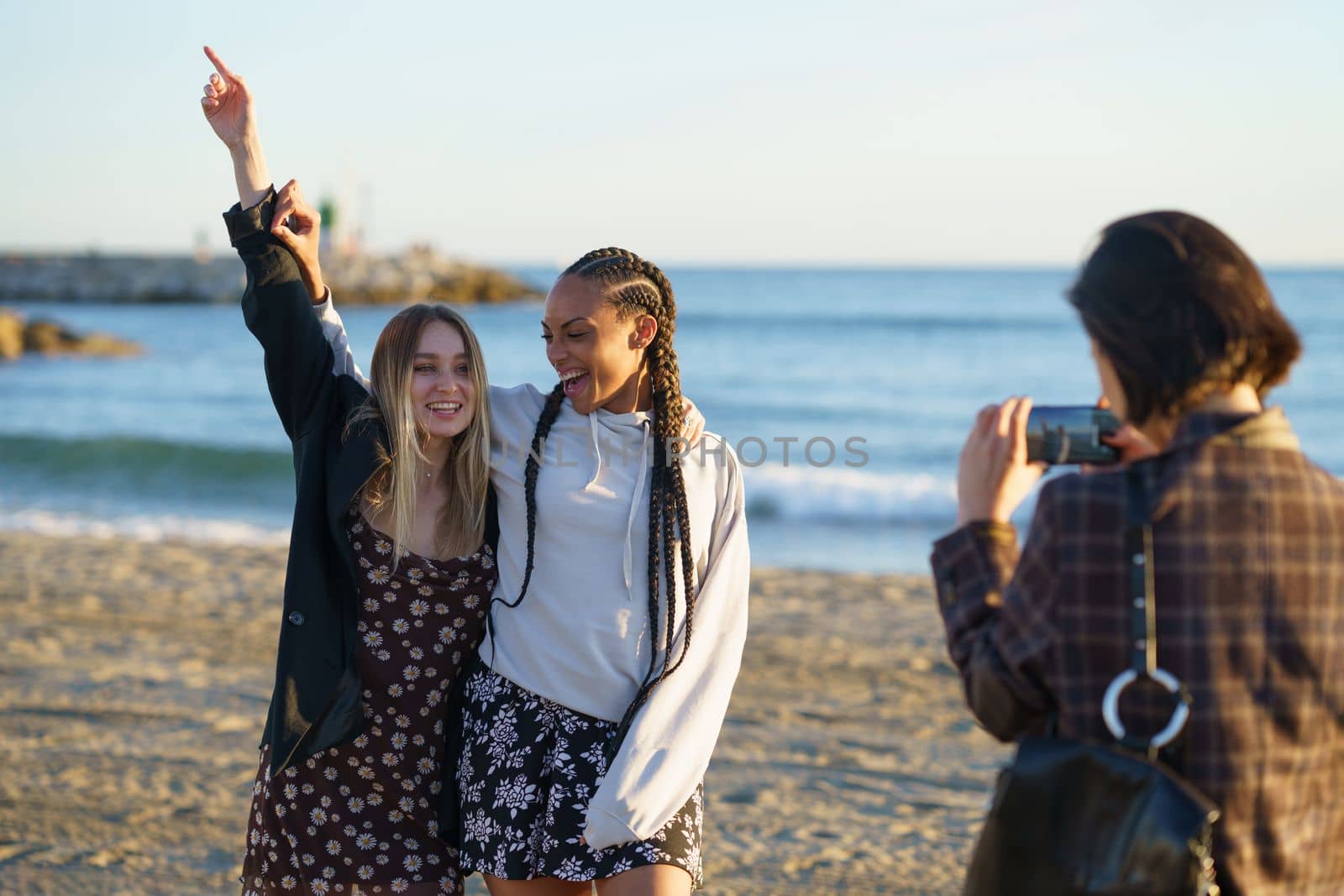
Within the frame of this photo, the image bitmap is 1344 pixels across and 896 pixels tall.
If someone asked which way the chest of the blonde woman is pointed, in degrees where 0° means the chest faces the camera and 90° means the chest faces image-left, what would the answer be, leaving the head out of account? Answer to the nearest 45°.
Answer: approximately 315°

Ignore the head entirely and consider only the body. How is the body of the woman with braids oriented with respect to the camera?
toward the camera

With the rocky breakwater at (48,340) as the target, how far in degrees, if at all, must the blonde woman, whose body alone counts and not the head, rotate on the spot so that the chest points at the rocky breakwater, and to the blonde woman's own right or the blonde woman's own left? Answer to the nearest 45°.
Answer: approximately 135° to the blonde woman's own left

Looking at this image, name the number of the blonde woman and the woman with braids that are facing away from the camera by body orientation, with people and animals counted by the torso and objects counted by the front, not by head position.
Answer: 0

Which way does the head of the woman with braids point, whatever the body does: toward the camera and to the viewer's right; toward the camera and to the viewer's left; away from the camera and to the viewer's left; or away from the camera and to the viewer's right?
toward the camera and to the viewer's left
